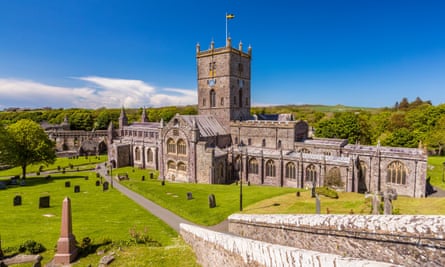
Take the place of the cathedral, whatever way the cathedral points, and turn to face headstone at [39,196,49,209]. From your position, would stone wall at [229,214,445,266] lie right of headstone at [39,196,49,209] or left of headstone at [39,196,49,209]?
left

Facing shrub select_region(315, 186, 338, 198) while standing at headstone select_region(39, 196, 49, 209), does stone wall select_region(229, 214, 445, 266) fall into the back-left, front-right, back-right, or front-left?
front-right

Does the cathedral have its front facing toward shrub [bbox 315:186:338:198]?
no

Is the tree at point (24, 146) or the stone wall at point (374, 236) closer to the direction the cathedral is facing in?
the tree

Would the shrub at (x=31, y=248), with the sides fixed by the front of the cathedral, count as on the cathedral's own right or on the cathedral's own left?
on the cathedral's own left

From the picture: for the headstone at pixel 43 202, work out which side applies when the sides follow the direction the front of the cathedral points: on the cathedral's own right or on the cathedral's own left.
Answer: on the cathedral's own left

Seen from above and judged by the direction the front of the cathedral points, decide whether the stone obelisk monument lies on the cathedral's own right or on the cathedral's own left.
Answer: on the cathedral's own left
